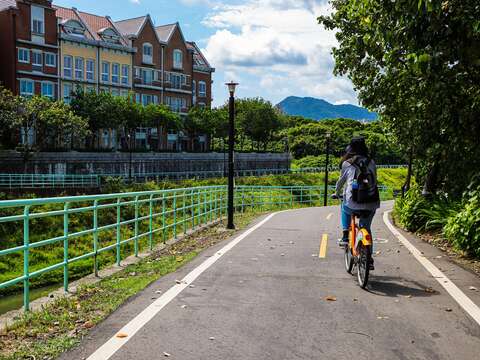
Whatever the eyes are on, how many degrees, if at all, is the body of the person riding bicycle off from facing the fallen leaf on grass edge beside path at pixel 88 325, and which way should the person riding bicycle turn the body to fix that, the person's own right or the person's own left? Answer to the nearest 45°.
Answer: approximately 135° to the person's own left

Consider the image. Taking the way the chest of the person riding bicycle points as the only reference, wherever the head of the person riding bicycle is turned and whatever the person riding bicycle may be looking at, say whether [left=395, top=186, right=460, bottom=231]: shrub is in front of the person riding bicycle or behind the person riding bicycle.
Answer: in front

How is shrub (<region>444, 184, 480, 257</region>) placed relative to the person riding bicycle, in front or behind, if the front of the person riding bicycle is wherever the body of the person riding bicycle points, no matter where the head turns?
in front

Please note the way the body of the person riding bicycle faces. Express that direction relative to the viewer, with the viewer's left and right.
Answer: facing away from the viewer
